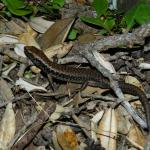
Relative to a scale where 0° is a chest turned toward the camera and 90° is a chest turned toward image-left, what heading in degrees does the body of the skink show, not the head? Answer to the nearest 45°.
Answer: approximately 135°

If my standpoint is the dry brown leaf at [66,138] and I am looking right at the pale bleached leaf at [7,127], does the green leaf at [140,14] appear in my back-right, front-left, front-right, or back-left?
back-right

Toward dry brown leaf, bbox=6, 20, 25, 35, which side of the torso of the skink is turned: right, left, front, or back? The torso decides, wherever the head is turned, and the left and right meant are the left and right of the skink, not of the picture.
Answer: front

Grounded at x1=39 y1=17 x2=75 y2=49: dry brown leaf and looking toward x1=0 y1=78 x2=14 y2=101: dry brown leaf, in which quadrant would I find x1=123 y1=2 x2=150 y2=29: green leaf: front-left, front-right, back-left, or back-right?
back-left

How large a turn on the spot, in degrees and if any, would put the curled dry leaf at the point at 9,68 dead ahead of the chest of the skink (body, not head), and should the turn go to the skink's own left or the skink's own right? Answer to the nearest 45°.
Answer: approximately 45° to the skink's own left

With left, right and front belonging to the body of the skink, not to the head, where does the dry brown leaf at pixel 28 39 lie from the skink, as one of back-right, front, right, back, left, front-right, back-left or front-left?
front

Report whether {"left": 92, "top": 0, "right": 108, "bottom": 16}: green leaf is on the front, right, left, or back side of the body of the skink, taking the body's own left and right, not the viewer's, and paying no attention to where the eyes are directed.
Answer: right

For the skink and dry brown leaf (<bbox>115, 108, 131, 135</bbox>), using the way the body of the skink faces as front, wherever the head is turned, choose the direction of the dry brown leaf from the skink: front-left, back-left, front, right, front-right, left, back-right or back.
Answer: back

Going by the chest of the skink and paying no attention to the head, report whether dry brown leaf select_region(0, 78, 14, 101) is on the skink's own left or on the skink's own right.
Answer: on the skink's own left

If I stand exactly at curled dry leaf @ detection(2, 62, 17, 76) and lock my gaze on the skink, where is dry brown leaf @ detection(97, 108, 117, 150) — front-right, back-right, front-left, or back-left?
front-right

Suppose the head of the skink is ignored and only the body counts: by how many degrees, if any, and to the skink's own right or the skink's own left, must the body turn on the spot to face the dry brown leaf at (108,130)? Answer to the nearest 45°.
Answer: approximately 180°

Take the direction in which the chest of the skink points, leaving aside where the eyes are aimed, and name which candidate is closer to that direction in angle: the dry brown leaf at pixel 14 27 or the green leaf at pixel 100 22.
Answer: the dry brown leaf
